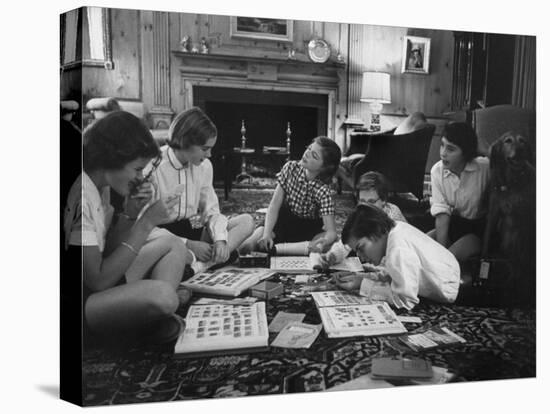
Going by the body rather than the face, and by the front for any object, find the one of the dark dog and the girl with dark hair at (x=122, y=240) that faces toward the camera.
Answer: the dark dog

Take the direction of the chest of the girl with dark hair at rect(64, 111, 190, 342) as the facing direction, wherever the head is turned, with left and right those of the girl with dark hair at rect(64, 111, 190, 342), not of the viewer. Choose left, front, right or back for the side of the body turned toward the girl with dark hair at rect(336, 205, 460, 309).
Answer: front

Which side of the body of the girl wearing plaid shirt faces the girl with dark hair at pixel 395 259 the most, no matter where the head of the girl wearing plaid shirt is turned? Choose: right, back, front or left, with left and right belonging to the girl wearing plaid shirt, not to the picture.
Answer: left

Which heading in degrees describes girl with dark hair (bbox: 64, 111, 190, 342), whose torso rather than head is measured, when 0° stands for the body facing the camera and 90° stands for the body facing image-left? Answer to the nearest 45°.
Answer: approximately 270°

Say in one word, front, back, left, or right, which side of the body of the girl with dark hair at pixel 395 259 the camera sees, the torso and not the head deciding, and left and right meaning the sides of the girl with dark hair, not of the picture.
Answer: left

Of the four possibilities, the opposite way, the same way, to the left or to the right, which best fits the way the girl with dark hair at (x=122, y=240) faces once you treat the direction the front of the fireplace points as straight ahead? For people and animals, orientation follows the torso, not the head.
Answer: to the left

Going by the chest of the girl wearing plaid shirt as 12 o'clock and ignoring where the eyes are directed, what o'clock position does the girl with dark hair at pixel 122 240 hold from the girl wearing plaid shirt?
The girl with dark hair is roughly at 2 o'clock from the girl wearing plaid shirt.

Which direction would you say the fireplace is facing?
toward the camera
